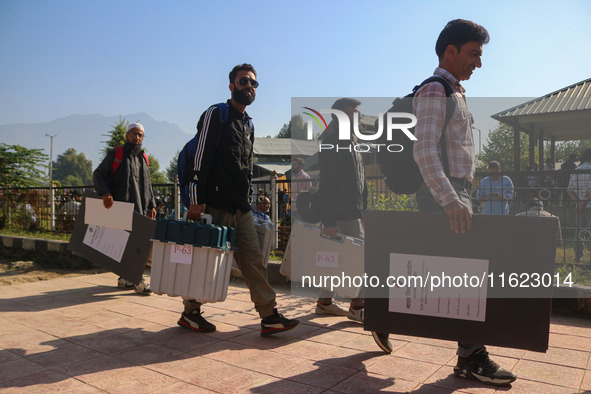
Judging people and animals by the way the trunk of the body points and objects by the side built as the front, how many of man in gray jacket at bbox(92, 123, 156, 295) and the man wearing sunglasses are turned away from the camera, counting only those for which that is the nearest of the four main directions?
0

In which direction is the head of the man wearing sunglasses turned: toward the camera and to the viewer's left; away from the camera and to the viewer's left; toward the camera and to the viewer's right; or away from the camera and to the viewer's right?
toward the camera and to the viewer's right

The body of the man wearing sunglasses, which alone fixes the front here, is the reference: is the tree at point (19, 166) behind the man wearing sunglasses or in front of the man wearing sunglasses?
behind

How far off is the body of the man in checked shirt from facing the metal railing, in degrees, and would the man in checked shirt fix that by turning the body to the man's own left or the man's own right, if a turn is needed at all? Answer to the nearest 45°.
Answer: approximately 90° to the man's own left

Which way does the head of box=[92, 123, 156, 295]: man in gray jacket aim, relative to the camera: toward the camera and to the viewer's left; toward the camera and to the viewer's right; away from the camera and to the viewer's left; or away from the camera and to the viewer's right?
toward the camera and to the viewer's right

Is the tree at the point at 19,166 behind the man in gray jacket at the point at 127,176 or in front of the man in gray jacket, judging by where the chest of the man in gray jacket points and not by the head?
behind

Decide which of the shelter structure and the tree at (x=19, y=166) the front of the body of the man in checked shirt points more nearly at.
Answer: the shelter structure

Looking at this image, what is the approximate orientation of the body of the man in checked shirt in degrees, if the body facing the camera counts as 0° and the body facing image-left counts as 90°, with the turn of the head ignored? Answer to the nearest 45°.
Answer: approximately 270°

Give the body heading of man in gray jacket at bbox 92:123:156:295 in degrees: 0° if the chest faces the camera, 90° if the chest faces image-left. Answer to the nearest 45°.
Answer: approximately 315°

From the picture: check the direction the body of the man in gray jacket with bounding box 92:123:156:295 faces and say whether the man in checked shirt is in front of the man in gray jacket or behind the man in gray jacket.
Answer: in front
